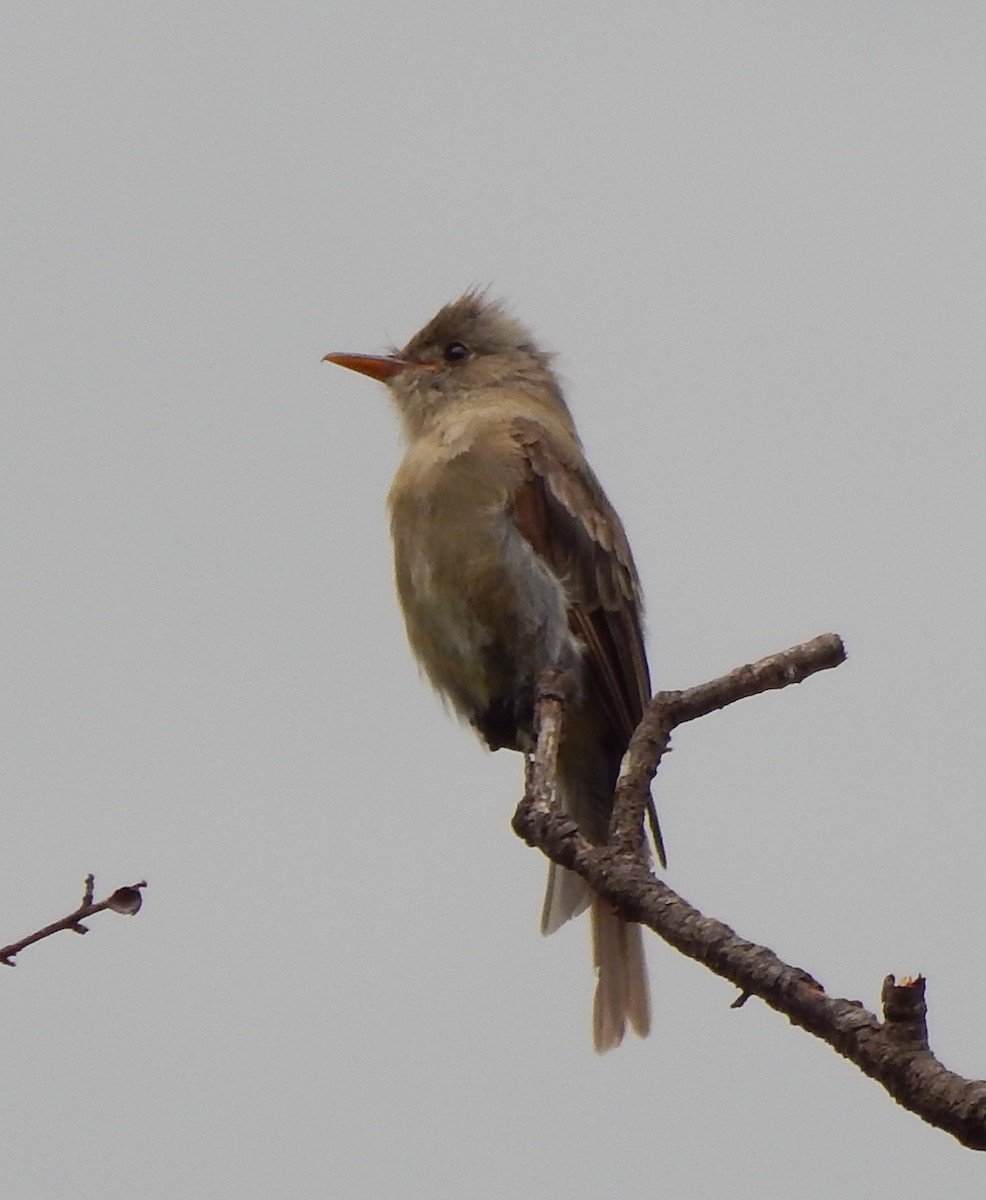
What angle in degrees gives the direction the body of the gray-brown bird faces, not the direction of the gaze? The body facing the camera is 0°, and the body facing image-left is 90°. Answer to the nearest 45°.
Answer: approximately 45°

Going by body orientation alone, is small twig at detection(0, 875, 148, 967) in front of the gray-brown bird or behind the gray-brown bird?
in front
